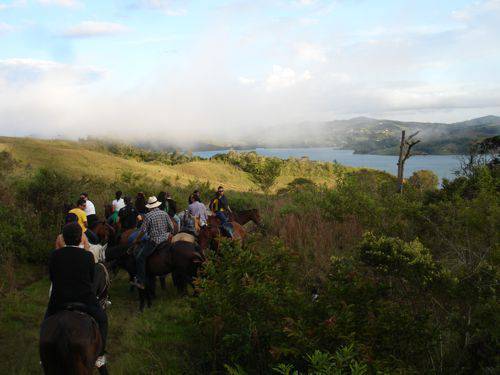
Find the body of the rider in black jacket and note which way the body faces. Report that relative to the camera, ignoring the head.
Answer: away from the camera

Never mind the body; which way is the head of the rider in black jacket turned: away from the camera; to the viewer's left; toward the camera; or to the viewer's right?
away from the camera

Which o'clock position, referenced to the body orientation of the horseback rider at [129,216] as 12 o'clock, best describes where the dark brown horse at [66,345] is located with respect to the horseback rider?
The dark brown horse is roughly at 6 o'clock from the horseback rider.

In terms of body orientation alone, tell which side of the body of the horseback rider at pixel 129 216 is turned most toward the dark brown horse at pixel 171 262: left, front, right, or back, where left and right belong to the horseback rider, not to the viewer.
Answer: back

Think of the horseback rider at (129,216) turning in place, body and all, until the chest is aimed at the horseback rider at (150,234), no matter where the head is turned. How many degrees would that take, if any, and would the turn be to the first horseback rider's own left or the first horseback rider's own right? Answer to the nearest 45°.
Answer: approximately 180°

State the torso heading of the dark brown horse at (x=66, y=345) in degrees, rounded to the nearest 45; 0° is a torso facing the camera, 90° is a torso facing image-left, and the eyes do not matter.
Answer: approximately 180°

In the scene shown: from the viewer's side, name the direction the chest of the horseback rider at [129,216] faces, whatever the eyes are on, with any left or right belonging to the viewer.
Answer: facing away from the viewer
